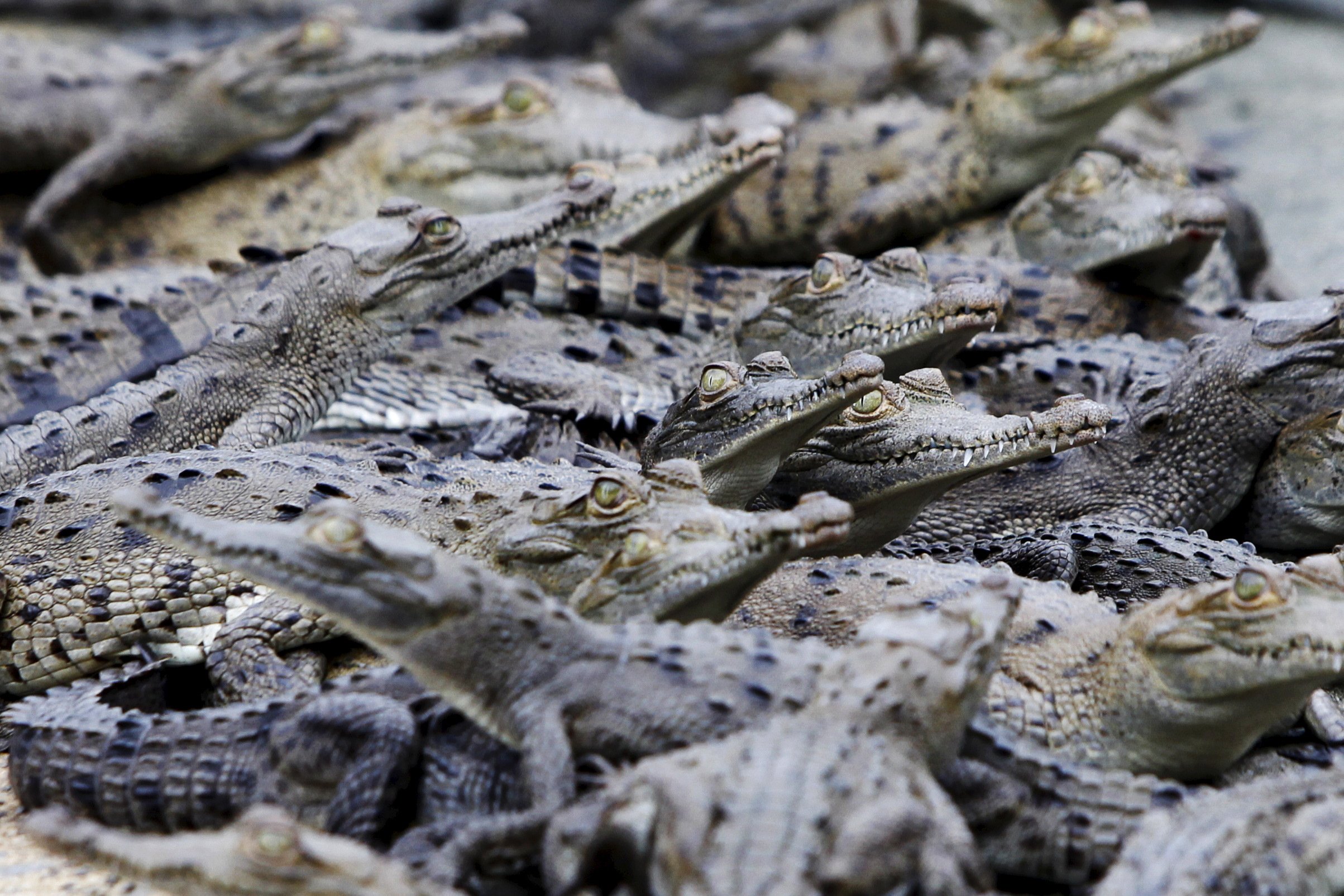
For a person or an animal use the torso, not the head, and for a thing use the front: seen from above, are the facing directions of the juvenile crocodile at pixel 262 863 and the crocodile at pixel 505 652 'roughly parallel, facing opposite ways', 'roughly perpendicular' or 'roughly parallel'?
roughly parallel

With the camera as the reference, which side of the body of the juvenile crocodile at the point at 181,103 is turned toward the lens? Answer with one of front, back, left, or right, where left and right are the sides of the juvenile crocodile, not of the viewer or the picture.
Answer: right

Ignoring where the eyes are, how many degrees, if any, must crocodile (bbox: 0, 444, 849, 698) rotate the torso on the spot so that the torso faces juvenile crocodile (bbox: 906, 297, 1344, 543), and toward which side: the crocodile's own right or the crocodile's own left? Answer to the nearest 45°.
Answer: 0° — it already faces it

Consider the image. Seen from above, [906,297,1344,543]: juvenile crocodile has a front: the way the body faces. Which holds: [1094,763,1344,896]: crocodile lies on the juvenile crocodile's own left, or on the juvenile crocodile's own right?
on the juvenile crocodile's own right

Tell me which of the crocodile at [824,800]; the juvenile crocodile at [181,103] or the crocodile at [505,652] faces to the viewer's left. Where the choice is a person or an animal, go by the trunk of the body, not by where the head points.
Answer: the crocodile at [505,652]

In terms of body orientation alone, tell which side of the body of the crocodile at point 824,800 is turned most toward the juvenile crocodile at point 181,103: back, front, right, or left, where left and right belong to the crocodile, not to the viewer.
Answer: front

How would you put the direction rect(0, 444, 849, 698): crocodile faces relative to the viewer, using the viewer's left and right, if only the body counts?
facing to the right of the viewer

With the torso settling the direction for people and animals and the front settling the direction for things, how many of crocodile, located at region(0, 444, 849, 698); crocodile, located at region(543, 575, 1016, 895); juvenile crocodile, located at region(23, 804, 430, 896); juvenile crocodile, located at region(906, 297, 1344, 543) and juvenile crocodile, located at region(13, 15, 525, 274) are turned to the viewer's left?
1

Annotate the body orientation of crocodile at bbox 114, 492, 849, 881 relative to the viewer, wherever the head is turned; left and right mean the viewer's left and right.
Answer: facing to the left of the viewer

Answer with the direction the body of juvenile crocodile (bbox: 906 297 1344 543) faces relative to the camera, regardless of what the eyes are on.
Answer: to the viewer's right

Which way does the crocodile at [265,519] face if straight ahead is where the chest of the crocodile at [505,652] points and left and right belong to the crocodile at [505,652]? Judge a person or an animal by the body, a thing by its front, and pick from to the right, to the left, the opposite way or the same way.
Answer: the opposite way

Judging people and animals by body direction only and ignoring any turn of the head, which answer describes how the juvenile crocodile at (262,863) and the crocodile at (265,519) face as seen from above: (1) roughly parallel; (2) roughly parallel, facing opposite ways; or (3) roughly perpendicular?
roughly parallel, facing opposite ways

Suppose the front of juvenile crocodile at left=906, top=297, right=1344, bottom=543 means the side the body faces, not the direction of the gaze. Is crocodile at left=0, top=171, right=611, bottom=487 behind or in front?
behind

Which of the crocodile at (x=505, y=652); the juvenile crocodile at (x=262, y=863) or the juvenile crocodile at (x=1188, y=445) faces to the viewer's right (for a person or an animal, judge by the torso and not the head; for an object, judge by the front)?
the juvenile crocodile at (x=1188, y=445)

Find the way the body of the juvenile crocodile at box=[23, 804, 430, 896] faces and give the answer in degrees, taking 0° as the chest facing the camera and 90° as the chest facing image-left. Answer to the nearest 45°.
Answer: approximately 90°
